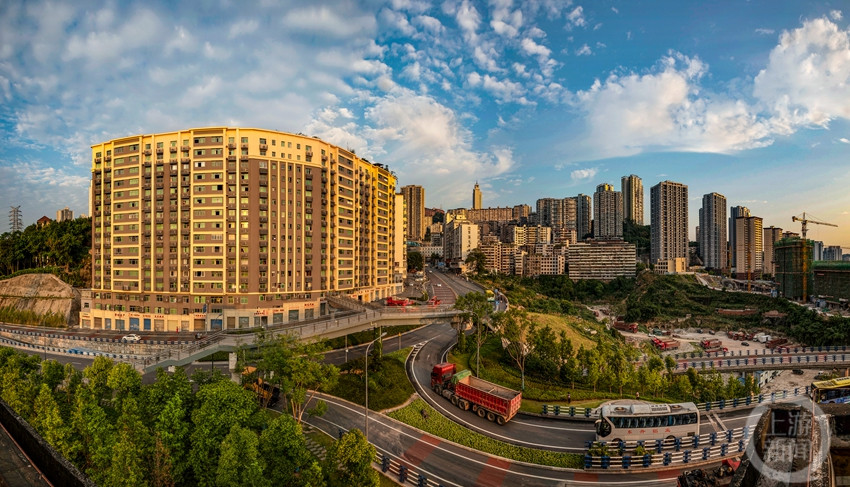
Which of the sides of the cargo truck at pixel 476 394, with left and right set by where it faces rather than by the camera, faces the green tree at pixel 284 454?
left

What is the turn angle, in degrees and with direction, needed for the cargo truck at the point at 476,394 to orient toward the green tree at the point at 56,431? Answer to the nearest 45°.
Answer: approximately 90° to its left

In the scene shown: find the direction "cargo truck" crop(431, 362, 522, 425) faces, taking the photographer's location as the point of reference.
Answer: facing away from the viewer and to the left of the viewer

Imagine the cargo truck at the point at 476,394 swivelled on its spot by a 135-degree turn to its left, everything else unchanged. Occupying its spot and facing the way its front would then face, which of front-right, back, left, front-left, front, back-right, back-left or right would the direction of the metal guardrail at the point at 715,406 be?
left

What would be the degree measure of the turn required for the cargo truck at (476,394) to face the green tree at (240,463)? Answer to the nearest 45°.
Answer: approximately 90° to its left

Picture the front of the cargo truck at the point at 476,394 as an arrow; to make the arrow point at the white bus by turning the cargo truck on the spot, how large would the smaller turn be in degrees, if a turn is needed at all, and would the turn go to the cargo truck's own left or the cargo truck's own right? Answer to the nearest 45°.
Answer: approximately 180°

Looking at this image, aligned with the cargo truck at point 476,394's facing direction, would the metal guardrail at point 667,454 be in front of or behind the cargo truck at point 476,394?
behind

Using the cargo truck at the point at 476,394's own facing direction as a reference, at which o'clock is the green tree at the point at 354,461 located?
The green tree is roughly at 8 o'clock from the cargo truck.
